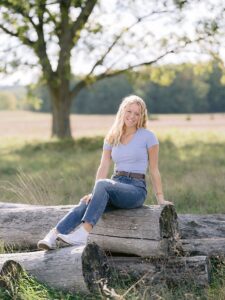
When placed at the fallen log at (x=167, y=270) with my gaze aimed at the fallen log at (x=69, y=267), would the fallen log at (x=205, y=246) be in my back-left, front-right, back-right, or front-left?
back-right

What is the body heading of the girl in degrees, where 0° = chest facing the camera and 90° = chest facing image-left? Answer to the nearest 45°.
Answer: approximately 45°

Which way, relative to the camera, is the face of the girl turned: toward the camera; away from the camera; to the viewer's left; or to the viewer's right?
toward the camera
